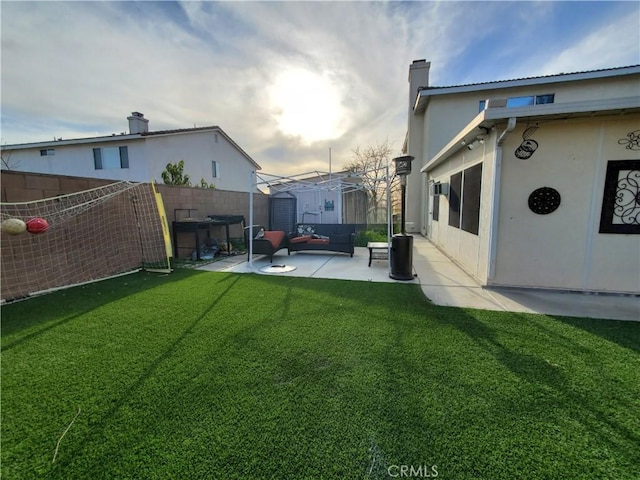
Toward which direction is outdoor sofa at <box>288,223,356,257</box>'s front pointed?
toward the camera

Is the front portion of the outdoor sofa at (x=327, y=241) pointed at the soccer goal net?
no

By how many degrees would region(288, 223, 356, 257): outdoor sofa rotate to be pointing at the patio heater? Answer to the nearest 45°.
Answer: approximately 45° to its left

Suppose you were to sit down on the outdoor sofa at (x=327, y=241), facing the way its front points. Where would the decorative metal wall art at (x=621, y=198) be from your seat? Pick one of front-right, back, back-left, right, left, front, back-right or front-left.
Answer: front-left

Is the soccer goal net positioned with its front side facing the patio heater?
yes

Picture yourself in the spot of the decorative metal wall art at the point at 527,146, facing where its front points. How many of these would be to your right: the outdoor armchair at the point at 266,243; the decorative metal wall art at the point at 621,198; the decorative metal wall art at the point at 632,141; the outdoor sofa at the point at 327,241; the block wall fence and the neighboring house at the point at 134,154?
4

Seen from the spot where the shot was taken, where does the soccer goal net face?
facing the viewer and to the right of the viewer

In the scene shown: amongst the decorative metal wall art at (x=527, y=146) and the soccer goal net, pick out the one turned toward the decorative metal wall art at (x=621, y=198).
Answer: the soccer goal net

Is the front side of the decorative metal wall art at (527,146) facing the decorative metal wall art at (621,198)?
no

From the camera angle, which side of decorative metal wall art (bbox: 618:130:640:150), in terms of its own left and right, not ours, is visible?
front

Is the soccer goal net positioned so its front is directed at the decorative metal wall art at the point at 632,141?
yes

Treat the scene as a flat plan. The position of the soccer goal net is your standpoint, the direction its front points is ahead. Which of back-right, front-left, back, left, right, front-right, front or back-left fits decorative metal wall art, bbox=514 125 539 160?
front
